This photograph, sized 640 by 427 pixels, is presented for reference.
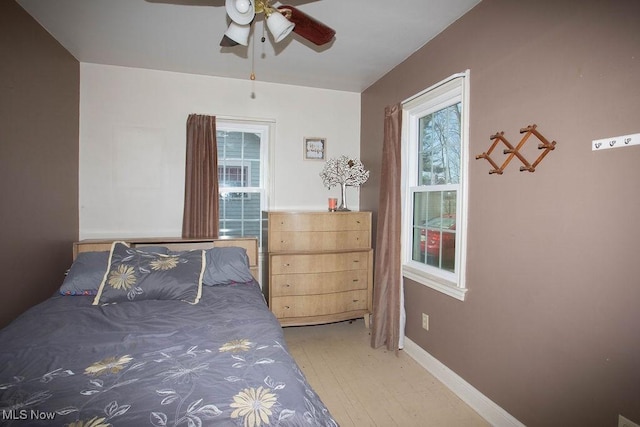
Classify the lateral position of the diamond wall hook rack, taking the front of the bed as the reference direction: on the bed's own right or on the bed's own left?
on the bed's own left

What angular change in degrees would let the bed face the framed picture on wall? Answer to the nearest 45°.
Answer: approximately 135° to its left

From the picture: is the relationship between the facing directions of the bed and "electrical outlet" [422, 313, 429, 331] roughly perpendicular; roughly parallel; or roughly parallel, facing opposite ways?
roughly perpendicular

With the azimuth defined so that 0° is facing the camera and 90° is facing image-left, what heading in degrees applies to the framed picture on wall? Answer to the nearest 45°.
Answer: approximately 0°

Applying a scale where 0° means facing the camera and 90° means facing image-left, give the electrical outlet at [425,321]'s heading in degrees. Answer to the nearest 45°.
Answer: approximately 45°

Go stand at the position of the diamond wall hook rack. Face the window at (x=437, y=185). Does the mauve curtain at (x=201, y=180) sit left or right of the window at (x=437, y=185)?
left

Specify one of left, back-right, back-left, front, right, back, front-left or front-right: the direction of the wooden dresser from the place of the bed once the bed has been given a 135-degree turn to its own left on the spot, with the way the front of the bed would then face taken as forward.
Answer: front
